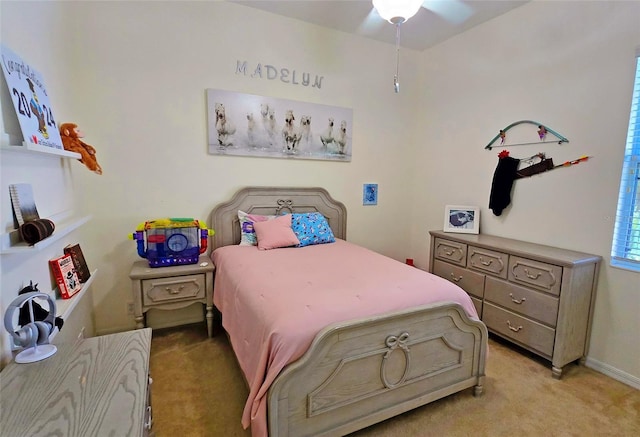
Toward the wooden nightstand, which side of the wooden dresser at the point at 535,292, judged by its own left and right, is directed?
front

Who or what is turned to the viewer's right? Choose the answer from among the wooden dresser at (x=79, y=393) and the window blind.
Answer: the wooden dresser

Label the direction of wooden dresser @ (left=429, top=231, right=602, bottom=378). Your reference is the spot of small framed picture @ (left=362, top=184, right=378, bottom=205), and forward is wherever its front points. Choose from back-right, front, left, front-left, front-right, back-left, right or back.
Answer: front-left

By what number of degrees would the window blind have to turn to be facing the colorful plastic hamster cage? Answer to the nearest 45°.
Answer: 0° — it already faces it

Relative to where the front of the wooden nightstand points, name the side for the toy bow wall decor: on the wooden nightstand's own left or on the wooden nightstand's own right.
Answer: on the wooden nightstand's own left

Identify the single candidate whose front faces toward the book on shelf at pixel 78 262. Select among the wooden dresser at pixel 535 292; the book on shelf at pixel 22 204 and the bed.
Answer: the wooden dresser

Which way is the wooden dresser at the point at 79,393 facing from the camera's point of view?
to the viewer's right

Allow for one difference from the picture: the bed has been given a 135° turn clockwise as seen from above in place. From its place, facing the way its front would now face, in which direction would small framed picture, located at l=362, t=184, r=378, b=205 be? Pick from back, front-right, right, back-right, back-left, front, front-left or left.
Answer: right

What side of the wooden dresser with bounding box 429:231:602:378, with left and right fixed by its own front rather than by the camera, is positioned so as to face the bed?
front

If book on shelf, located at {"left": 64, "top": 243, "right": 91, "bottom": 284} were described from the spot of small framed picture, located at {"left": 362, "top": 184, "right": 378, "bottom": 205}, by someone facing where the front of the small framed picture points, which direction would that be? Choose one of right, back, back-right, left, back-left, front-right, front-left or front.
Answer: front-right

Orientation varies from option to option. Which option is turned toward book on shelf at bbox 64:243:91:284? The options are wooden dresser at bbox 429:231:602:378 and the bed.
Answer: the wooden dresser

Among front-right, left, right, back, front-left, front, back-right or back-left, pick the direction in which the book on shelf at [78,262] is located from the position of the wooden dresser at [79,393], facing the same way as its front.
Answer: left

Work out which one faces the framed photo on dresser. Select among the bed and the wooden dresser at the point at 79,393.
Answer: the wooden dresser

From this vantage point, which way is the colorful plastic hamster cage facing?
toward the camera

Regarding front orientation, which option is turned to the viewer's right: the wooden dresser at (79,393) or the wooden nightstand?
the wooden dresser

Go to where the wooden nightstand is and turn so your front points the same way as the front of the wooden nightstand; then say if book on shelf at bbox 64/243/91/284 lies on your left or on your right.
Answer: on your right

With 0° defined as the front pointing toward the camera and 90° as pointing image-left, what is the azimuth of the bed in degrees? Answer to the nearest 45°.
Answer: approximately 315°

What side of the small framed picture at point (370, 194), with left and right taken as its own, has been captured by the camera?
front

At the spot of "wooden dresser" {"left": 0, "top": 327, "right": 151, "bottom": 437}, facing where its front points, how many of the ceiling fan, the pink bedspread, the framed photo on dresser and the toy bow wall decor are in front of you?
4
